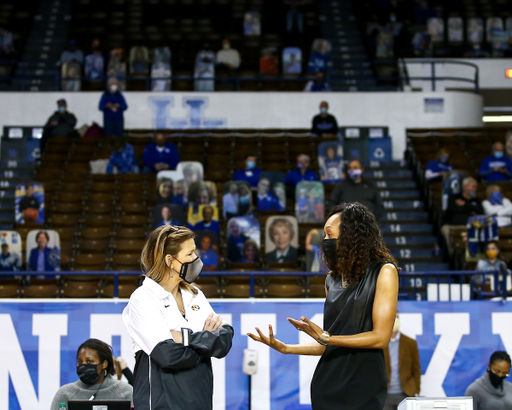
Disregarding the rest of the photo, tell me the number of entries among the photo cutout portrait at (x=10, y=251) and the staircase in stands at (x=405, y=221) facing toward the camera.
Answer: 2

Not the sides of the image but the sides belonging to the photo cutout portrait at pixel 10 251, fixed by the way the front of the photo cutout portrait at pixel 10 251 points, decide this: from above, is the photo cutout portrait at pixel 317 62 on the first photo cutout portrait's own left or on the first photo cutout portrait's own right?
on the first photo cutout portrait's own left

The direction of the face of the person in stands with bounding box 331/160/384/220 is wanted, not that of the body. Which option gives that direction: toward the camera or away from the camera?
toward the camera

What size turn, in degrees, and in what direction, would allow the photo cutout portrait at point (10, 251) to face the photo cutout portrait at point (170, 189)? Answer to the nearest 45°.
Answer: approximately 90° to its left

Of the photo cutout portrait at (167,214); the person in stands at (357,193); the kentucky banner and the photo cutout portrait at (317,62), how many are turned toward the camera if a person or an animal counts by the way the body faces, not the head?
4

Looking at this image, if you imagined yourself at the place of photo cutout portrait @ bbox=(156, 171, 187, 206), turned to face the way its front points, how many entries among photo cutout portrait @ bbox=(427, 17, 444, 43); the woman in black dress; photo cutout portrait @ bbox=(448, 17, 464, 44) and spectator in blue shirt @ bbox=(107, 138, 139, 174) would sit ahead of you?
1

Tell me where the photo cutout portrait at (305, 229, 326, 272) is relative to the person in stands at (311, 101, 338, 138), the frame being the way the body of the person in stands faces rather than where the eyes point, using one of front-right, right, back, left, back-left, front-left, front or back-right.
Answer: front

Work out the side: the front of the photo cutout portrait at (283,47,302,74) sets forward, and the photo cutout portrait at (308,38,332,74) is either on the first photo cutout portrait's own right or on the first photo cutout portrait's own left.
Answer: on the first photo cutout portrait's own left

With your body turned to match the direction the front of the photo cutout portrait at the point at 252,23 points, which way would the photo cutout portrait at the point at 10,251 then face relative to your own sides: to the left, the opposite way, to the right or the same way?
the same way

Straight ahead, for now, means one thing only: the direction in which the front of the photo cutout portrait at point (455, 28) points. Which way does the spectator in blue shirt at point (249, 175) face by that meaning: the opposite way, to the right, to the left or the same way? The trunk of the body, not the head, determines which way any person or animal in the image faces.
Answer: the same way

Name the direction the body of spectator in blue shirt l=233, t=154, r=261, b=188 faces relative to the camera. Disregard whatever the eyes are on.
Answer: toward the camera

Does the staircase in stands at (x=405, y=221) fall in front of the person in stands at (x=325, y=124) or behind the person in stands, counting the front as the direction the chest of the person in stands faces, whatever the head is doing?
in front

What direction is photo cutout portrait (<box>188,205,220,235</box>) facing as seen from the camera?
toward the camera

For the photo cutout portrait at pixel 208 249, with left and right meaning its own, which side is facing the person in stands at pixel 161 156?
back

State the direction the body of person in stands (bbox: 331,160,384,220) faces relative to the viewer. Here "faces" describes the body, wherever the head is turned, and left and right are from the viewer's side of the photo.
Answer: facing the viewer

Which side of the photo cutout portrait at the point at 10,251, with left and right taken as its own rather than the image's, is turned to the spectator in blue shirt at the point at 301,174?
left

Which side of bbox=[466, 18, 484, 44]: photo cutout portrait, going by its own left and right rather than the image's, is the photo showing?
front

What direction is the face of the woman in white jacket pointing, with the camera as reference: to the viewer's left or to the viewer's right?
to the viewer's right

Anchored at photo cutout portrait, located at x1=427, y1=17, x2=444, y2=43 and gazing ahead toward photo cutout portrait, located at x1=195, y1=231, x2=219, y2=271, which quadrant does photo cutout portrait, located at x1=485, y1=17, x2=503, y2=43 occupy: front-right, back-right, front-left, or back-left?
back-left

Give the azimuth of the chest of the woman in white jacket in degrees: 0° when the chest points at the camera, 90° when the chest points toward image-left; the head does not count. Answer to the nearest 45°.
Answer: approximately 315°
